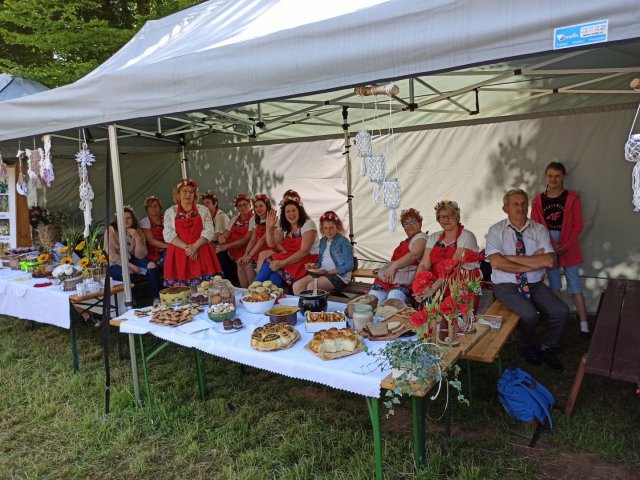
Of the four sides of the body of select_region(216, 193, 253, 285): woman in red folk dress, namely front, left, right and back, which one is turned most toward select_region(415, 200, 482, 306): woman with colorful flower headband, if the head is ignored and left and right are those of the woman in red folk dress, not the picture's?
left

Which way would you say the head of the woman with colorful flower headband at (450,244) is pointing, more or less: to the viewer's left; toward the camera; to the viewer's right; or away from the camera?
toward the camera

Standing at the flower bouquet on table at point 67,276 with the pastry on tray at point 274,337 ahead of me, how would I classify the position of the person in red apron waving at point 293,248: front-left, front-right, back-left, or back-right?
front-left

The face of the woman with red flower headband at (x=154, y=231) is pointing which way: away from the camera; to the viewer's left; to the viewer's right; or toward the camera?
toward the camera

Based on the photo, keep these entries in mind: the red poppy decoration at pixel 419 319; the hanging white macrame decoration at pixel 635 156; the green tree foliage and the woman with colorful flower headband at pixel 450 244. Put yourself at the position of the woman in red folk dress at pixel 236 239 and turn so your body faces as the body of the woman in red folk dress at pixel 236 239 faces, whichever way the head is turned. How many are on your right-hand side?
1

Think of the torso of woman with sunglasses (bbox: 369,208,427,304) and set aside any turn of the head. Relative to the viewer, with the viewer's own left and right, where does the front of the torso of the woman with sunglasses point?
facing the viewer and to the left of the viewer

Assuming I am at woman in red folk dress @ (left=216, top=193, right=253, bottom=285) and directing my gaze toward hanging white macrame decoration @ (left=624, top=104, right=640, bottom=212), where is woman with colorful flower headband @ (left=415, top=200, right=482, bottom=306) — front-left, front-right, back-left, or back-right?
front-left

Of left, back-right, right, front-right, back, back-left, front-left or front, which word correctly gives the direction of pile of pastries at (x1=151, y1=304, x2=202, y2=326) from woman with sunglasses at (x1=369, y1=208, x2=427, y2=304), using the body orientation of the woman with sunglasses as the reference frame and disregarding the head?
front

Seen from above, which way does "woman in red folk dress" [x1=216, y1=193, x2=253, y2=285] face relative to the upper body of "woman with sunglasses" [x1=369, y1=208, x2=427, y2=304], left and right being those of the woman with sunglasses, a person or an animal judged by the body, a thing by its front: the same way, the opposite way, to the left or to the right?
the same way

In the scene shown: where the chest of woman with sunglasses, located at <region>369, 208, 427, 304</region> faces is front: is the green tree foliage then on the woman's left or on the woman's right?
on the woman's right

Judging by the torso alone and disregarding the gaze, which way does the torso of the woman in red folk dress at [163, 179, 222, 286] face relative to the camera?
toward the camera

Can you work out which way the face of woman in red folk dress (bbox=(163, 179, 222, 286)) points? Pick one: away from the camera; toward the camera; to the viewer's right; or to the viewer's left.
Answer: toward the camera

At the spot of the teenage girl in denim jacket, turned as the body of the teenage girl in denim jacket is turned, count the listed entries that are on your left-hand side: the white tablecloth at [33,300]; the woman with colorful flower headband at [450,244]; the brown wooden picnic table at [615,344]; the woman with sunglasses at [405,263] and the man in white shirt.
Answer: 4

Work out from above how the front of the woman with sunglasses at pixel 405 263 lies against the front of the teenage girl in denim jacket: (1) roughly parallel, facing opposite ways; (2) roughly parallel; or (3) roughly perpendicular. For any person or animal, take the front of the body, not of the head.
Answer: roughly parallel
